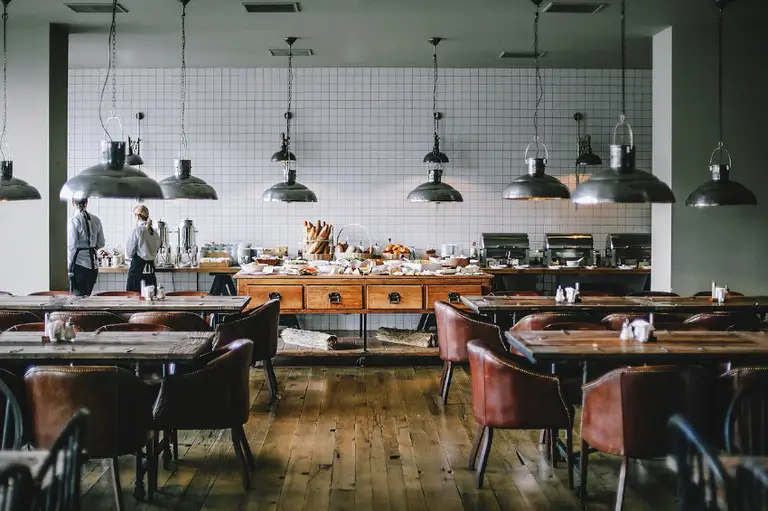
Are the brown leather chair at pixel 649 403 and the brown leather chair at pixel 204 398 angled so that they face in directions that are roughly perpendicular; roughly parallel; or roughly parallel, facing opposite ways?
roughly perpendicular

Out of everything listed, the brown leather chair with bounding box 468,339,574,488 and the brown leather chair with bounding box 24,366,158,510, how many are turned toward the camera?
0

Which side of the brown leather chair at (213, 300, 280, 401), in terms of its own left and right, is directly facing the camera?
left

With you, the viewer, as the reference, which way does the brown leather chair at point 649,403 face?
facing away from the viewer and to the left of the viewer

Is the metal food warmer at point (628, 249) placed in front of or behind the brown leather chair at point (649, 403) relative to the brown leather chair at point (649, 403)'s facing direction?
in front

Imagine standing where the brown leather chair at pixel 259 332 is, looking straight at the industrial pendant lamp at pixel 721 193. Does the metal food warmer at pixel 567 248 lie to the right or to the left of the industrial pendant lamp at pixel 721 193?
left

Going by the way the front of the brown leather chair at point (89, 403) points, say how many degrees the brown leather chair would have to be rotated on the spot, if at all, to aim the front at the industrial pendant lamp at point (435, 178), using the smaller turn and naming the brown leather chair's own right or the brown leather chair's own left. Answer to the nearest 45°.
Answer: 0° — it already faces it

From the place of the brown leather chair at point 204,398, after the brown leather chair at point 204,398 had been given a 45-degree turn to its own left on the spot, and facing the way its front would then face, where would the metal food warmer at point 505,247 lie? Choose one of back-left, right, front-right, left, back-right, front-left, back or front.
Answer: back

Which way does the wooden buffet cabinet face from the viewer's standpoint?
toward the camera

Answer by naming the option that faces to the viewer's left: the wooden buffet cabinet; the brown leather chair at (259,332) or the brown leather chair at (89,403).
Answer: the brown leather chair at (259,332)

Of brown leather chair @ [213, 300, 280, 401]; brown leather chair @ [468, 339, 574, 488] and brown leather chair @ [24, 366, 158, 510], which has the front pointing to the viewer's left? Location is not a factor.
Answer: brown leather chair @ [213, 300, 280, 401]

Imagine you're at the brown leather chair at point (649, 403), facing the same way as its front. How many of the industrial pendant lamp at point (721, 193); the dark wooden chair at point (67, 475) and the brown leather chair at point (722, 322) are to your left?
1

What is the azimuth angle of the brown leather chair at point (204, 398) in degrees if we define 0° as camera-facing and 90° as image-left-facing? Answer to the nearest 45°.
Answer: approximately 90°

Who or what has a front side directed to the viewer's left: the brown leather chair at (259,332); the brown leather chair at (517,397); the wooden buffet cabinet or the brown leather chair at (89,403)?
the brown leather chair at (259,332)

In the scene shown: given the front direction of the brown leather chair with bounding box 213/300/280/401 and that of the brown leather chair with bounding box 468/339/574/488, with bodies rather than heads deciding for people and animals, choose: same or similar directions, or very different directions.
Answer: very different directions

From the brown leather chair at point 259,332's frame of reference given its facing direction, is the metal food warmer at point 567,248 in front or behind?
behind

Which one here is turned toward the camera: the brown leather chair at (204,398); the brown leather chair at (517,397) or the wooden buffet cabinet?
the wooden buffet cabinet
